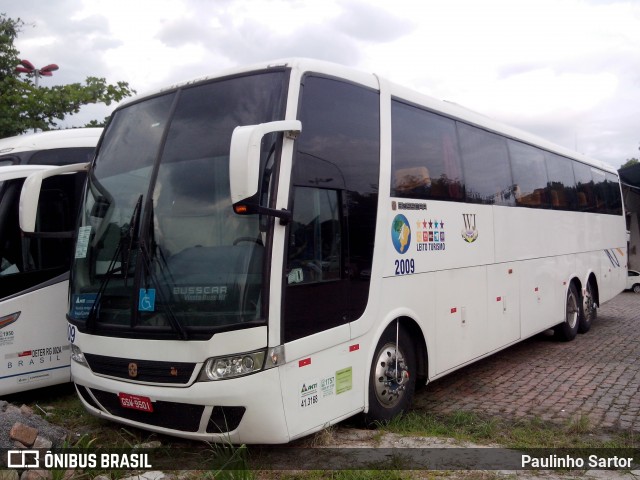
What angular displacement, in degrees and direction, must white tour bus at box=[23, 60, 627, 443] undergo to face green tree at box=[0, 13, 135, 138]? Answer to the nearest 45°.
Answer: approximately 90° to its right

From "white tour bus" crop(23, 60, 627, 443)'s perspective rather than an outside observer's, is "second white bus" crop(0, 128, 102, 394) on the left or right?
on its right

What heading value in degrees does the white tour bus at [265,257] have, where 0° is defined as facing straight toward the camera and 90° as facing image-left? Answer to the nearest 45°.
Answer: approximately 45°
